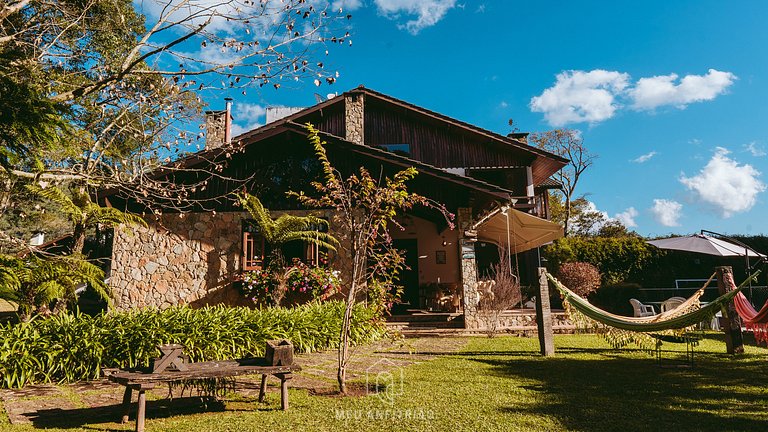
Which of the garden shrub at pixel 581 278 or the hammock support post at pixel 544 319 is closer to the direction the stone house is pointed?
the hammock support post

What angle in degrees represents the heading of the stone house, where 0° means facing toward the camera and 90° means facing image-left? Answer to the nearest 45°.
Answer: approximately 0°

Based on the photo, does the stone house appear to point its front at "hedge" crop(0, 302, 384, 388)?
yes

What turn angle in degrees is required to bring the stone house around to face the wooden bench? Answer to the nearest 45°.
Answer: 0° — it already faces it

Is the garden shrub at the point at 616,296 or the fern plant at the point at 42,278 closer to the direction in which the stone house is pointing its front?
the fern plant

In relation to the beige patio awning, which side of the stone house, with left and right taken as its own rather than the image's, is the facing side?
left

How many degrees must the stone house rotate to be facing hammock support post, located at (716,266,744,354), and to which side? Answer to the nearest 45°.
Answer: approximately 45° to its left

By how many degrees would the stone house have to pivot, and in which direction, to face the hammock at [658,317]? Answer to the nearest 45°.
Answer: approximately 45° to its left

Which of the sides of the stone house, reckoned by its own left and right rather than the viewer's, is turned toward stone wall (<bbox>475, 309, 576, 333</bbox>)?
left

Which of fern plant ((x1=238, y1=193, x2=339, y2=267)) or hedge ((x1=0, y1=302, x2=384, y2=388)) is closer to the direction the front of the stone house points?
the hedge

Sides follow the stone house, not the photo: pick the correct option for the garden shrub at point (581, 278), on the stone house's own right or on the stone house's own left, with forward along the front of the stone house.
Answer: on the stone house's own left

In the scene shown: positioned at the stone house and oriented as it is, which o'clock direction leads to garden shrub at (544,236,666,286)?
The garden shrub is roughly at 8 o'clock from the stone house.

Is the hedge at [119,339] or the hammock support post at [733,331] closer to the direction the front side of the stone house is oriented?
the hedge
